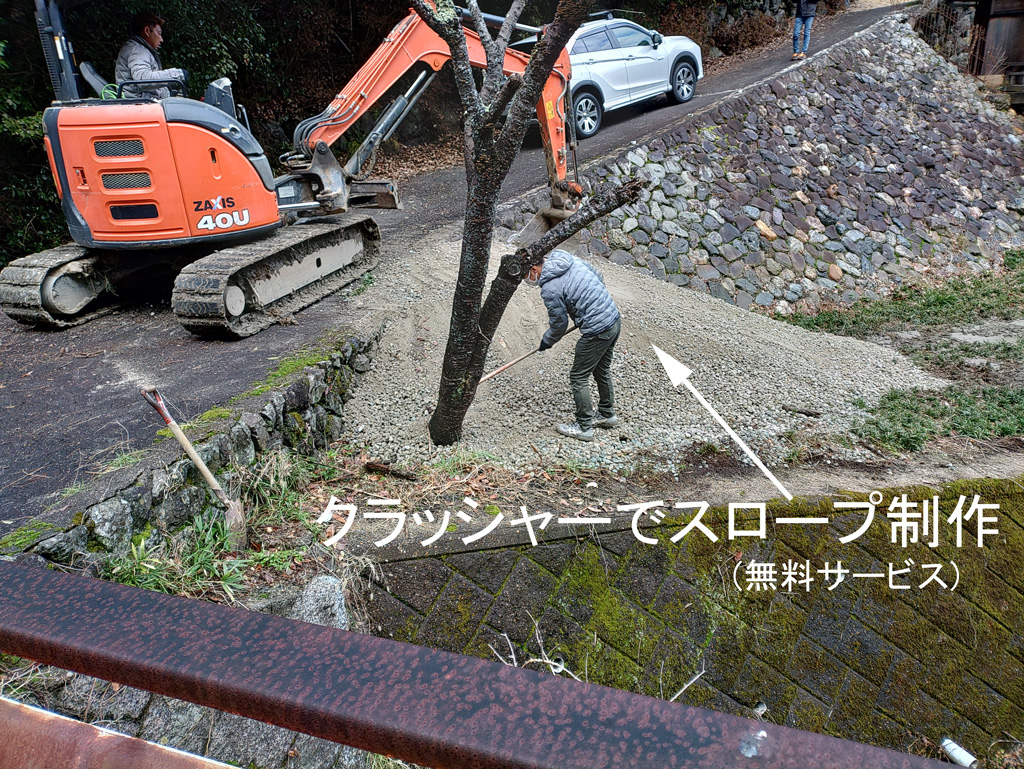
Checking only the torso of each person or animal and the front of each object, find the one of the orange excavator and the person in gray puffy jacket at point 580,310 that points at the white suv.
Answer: the orange excavator

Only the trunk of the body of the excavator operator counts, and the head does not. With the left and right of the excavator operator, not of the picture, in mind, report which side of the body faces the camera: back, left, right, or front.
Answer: right

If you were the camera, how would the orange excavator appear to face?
facing away from the viewer and to the right of the viewer

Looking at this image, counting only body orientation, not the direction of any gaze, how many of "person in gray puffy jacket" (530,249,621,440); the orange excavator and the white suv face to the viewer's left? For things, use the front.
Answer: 1

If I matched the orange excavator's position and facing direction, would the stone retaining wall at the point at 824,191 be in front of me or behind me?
in front

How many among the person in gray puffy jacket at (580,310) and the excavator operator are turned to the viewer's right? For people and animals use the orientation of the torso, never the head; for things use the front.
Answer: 1

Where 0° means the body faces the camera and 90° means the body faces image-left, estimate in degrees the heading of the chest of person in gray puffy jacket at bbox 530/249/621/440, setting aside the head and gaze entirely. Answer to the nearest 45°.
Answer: approximately 90°
